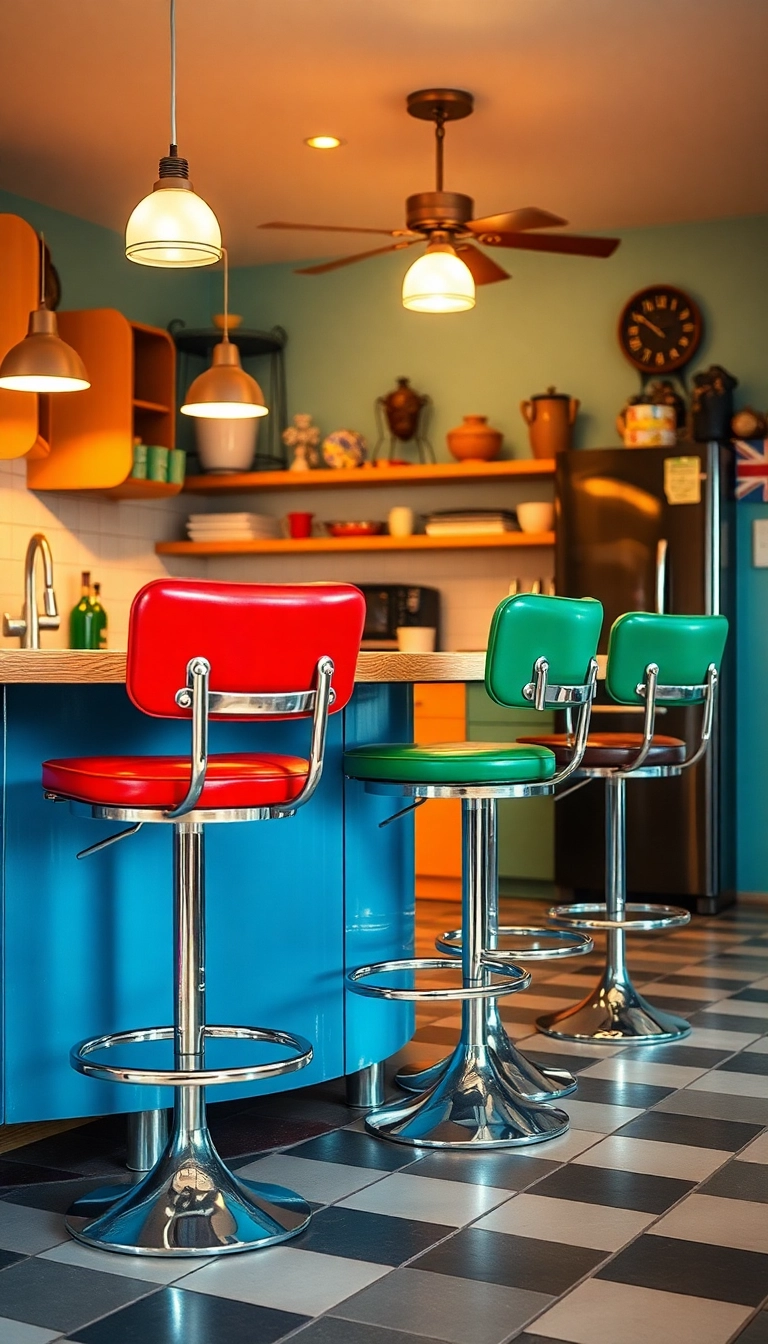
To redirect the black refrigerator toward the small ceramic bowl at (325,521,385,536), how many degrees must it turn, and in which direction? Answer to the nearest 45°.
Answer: approximately 135° to its right

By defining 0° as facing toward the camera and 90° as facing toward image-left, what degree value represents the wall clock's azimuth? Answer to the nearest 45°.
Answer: approximately 0°

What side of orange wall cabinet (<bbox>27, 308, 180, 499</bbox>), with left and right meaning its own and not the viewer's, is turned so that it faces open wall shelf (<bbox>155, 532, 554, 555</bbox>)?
left

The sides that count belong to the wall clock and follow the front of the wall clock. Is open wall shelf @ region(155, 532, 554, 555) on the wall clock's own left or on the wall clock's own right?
on the wall clock's own right

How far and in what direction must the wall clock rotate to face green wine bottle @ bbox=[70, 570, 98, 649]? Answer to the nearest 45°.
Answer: approximately 90° to its right

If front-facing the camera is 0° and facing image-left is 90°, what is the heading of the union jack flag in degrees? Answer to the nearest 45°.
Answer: approximately 0°

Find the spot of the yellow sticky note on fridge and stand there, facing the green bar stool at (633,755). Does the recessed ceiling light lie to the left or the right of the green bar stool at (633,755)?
right

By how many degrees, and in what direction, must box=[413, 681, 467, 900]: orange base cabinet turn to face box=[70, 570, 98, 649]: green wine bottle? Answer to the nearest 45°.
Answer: approximately 90° to its right
